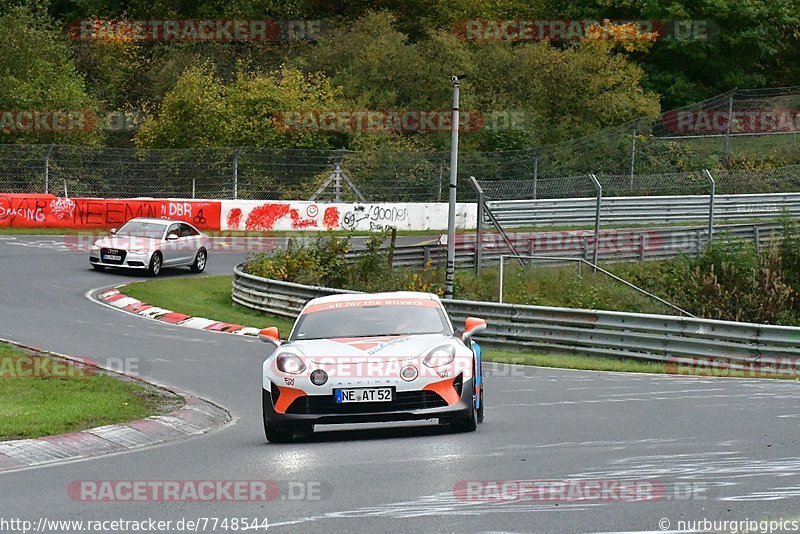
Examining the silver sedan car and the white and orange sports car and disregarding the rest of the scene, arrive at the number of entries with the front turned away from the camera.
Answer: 0

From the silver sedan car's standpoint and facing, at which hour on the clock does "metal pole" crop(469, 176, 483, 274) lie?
The metal pole is roughly at 9 o'clock from the silver sedan car.

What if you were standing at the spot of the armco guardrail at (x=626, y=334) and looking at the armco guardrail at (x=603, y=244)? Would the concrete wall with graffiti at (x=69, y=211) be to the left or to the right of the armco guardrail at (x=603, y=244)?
left

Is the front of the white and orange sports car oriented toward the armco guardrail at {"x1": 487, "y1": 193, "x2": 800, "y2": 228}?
no

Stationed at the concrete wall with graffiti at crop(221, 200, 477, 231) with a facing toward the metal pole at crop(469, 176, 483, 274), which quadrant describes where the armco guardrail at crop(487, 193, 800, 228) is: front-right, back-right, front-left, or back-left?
front-left

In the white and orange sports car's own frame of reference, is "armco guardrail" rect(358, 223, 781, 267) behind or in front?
behind

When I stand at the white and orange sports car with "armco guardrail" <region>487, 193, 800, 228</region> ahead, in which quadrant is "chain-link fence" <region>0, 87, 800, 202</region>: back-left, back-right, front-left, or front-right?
front-left

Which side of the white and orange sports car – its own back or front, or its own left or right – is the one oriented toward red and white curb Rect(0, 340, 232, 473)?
right

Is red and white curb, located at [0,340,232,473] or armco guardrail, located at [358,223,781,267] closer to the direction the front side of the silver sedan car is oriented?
the red and white curb

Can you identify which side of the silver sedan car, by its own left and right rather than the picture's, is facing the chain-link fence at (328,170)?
back

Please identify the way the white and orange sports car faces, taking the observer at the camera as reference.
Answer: facing the viewer

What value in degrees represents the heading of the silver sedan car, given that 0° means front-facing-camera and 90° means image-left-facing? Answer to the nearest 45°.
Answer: approximately 45°

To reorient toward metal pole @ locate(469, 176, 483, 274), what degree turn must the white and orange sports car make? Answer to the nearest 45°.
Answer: approximately 180°

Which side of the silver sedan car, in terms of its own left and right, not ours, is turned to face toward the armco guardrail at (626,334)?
left

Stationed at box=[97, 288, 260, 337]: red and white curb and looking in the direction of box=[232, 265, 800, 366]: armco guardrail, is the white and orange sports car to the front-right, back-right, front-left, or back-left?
front-right
